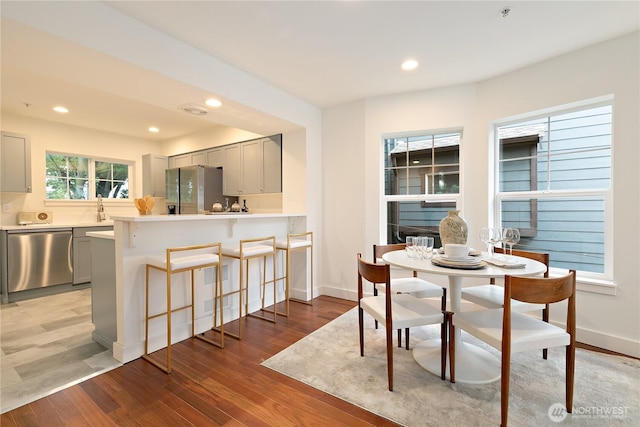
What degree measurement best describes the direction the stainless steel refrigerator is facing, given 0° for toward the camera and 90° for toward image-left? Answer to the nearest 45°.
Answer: approximately 45°

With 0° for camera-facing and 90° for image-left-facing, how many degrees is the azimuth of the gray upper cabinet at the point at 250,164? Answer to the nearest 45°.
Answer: approximately 45°

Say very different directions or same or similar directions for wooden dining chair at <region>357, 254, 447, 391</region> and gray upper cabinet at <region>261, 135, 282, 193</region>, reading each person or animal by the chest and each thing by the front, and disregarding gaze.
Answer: very different directions

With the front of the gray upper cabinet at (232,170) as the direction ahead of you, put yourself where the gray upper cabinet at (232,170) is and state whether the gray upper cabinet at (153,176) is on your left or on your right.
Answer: on your right

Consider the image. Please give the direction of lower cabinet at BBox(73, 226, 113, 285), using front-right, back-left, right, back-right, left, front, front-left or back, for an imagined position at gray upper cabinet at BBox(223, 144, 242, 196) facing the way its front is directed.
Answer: front-right

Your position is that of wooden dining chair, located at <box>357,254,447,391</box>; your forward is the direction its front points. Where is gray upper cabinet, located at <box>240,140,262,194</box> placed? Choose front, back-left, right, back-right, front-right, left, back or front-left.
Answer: left

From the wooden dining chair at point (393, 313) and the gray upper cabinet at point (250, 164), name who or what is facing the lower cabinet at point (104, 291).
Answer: the gray upper cabinet
